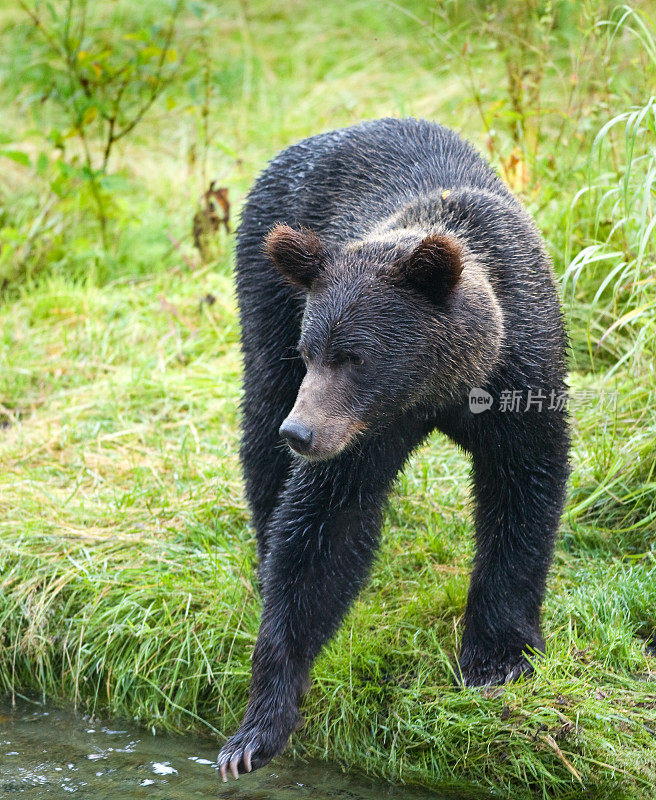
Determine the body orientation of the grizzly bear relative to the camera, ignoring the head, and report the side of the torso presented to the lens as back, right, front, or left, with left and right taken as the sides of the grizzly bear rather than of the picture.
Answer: front
